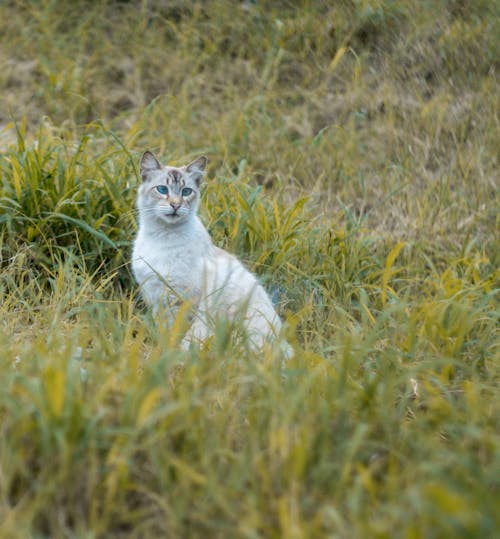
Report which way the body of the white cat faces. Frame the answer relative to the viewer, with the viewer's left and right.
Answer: facing the viewer and to the left of the viewer
